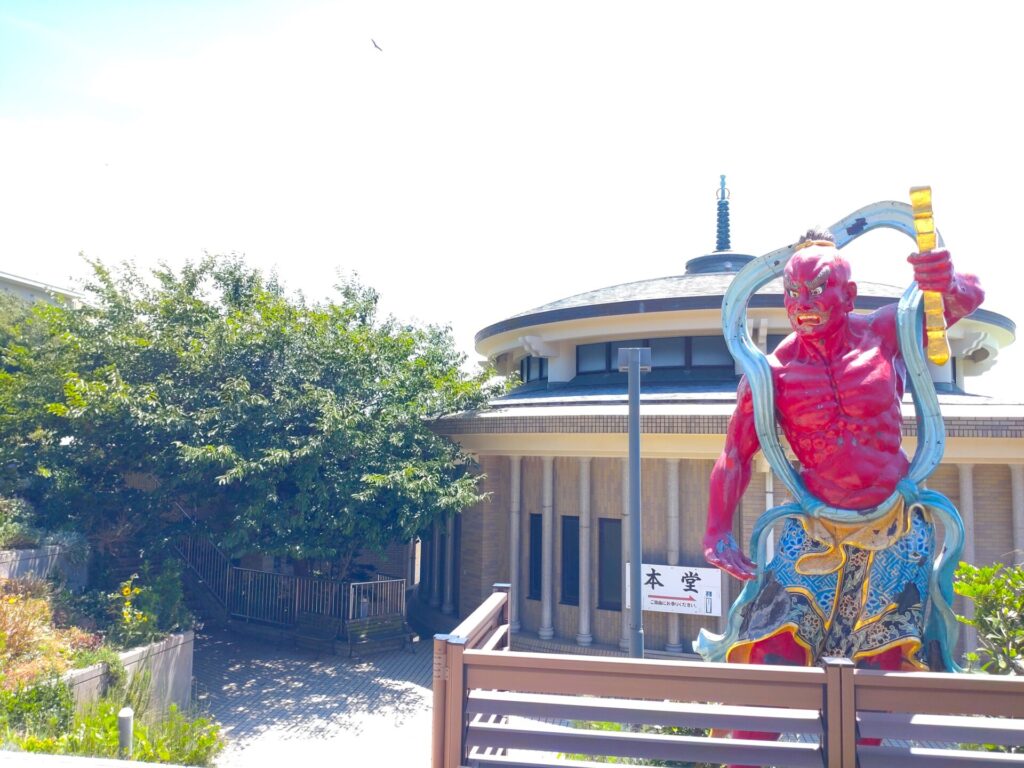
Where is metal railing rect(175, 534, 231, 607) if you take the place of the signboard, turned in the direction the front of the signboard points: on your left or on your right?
on your right

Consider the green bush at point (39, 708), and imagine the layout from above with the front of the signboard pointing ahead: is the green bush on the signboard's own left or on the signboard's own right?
on the signboard's own right

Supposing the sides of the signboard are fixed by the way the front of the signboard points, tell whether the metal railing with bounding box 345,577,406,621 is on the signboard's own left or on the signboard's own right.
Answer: on the signboard's own right

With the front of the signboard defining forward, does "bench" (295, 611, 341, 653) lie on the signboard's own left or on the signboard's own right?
on the signboard's own right

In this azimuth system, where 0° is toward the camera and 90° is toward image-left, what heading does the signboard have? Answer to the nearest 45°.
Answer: approximately 0°

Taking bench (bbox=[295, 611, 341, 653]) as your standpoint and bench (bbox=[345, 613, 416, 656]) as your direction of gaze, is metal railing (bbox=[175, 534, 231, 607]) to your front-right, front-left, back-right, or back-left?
back-left

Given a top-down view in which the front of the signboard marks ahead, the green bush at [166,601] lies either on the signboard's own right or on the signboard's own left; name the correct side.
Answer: on the signboard's own right

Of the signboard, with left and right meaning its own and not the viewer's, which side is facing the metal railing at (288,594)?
right

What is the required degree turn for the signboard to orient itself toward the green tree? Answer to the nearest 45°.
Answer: approximately 90° to its right

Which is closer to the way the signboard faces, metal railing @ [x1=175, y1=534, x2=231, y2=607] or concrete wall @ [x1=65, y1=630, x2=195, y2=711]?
the concrete wall
